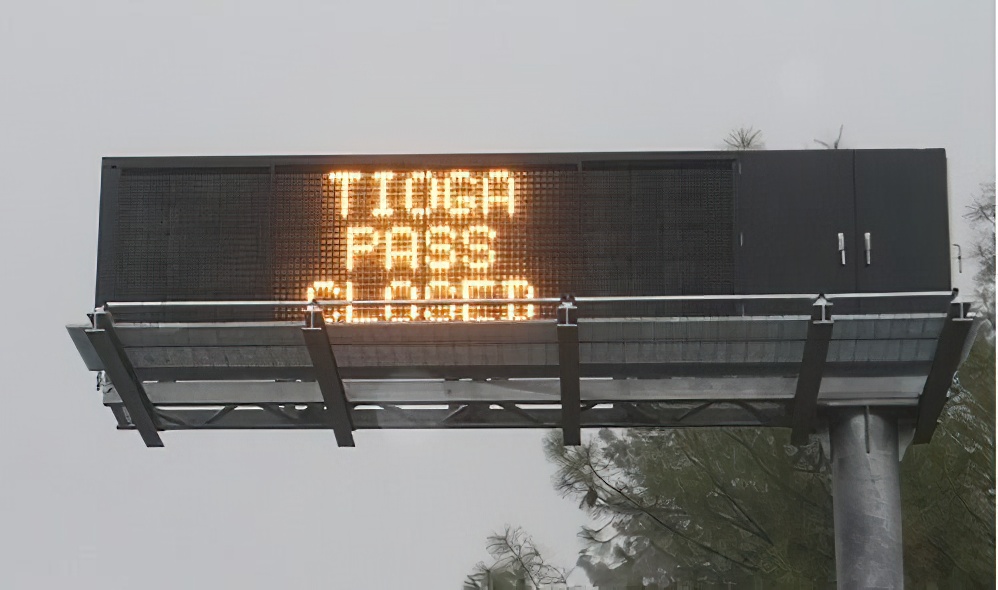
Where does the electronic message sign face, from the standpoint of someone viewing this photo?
facing the viewer

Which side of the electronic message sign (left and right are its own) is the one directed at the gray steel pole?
left
